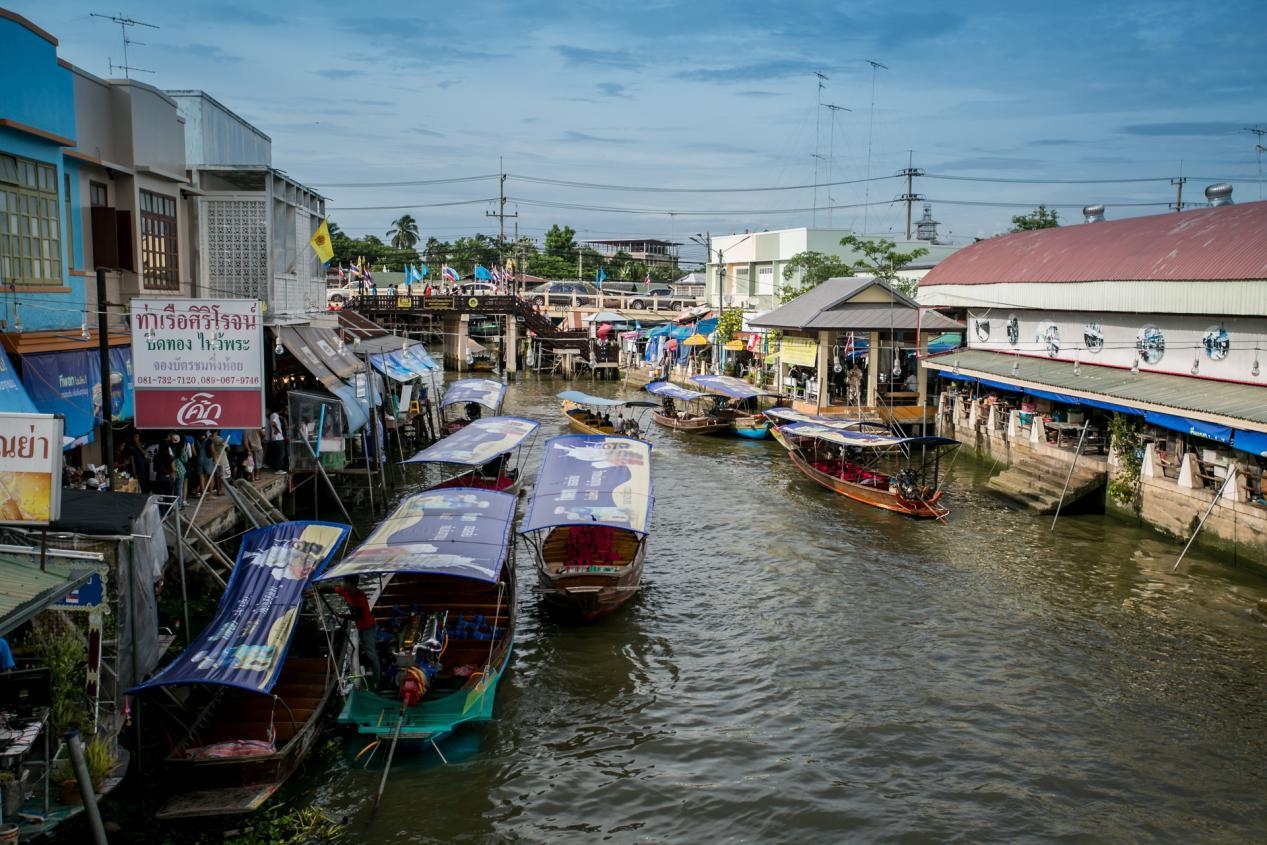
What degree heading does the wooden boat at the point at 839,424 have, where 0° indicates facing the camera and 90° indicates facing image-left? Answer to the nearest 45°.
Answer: approximately 90°

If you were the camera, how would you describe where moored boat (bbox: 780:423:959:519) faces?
facing away from the viewer and to the left of the viewer

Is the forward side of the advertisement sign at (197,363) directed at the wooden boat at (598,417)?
no

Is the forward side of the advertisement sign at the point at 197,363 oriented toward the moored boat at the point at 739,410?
no

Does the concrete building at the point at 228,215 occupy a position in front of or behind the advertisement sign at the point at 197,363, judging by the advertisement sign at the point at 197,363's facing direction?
behind

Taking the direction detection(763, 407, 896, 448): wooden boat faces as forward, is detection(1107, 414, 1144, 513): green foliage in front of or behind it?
behind

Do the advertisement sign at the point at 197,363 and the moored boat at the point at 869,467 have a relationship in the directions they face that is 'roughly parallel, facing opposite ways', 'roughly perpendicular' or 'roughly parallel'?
roughly parallel, facing opposite ways

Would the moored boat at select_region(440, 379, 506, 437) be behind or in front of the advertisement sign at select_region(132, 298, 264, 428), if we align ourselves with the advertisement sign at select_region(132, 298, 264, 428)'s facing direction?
behind

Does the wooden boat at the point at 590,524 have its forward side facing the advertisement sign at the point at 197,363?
no

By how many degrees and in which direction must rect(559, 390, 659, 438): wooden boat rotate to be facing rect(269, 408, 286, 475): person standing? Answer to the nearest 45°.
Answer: approximately 90° to its left
